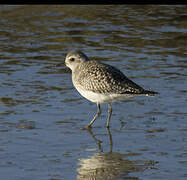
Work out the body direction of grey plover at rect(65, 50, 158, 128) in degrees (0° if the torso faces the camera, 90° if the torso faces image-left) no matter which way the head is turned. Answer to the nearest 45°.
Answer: approximately 90°
